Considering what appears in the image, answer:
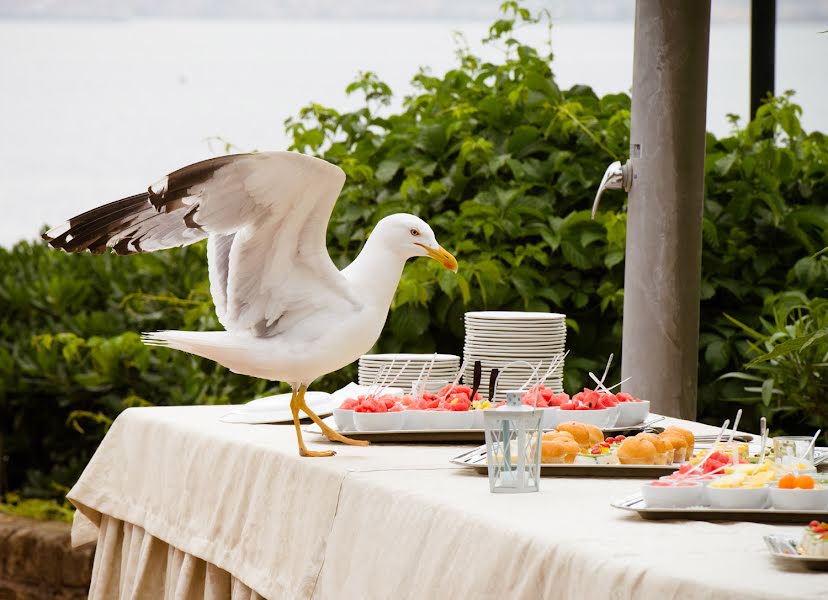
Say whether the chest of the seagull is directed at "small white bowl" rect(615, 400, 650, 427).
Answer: yes

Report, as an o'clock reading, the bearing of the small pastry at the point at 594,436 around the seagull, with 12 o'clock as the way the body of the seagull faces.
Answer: The small pastry is roughly at 1 o'clock from the seagull.

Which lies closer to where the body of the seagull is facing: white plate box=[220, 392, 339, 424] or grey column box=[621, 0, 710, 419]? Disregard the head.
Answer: the grey column

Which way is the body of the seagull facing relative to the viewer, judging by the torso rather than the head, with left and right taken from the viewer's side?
facing to the right of the viewer

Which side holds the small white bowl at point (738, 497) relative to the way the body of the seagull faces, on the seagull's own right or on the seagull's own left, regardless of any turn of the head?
on the seagull's own right
